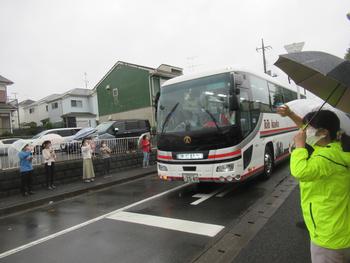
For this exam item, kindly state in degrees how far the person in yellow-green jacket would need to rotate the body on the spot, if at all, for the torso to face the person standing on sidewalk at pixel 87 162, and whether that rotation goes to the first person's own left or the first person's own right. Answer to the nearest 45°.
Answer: approximately 45° to the first person's own right

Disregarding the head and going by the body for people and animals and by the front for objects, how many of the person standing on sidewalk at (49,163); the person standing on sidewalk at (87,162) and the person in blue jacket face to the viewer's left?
0

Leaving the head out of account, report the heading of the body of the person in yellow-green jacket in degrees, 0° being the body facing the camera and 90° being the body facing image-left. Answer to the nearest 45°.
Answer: approximately 90°

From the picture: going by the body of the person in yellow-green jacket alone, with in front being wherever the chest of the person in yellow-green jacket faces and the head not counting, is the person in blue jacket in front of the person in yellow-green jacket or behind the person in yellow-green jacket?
in front

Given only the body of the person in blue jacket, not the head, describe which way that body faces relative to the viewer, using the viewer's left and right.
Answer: facing the viewer and to the right of the viewer

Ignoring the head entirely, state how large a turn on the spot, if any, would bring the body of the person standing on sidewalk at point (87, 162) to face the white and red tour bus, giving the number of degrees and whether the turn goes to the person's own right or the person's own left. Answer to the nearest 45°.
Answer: approximately 45° to the person's own left

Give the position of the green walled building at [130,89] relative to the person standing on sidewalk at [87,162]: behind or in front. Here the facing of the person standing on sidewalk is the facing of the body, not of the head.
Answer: behind

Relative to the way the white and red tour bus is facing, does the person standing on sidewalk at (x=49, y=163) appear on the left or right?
on its right

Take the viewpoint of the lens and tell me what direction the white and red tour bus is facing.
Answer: facing the viewer and to the left of the viewer

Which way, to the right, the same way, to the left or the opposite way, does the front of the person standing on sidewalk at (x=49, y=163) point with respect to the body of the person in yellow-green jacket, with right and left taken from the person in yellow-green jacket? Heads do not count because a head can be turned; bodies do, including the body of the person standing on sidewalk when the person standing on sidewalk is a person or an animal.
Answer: the opposite way

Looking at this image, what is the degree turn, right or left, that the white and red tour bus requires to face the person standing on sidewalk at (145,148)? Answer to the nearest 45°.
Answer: approximately 90° to its right

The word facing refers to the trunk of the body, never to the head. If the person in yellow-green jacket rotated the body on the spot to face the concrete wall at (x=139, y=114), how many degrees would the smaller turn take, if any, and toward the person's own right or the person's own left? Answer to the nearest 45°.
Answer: approximately 45° to the person's own right
